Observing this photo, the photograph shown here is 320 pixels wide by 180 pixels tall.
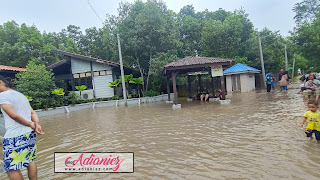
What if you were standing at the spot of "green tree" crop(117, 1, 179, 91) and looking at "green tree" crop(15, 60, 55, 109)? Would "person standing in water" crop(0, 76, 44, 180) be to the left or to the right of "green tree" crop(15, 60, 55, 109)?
left

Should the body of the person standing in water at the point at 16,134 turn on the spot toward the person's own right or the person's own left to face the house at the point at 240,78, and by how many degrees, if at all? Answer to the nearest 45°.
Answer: approximately 90° to the person's own right

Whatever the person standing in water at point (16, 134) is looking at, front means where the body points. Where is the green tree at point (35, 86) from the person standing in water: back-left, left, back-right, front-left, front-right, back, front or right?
front-right

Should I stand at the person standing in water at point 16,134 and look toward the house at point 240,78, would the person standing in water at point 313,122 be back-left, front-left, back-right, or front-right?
front-right

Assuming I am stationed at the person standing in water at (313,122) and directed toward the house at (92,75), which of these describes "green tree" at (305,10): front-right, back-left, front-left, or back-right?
front-right
